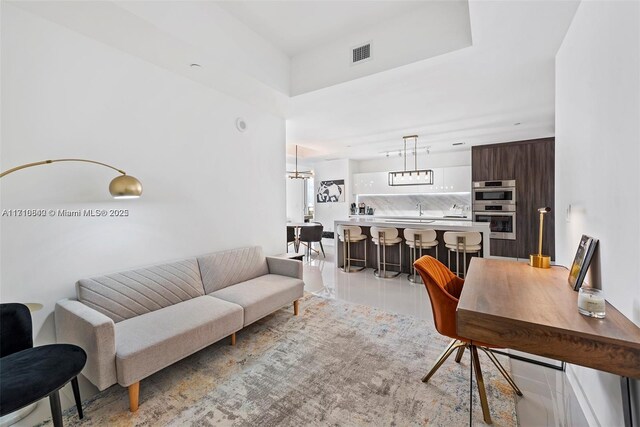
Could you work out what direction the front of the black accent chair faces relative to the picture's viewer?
facing the viewer and to the right of the viewer

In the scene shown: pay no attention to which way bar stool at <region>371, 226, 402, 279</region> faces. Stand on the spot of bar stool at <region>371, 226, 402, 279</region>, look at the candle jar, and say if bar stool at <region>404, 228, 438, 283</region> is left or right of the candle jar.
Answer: left

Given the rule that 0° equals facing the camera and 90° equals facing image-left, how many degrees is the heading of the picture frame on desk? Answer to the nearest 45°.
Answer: approximately 45°

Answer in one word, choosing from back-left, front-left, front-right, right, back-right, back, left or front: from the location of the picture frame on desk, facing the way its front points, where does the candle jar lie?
front-left

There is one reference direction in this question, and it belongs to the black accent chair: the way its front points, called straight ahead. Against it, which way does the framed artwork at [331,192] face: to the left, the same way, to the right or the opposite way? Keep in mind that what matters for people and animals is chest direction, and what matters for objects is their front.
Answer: to the right

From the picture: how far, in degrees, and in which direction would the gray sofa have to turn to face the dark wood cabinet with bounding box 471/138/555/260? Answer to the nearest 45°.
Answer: approximately 45° to its left

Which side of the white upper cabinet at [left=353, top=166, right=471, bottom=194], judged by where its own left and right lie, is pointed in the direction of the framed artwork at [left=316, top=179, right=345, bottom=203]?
right

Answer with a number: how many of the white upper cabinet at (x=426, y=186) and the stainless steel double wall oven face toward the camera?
2

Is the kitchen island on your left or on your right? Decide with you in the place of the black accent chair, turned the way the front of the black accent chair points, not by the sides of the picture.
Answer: on your left

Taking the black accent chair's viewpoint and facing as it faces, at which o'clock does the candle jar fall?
The candle jar is roughly at 12 o'clock from the black accent chair.

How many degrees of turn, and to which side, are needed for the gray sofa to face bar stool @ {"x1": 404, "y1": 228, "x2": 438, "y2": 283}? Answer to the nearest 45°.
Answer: approximately 45° to its left

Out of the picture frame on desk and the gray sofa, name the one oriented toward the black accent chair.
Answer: the picture frame on desk

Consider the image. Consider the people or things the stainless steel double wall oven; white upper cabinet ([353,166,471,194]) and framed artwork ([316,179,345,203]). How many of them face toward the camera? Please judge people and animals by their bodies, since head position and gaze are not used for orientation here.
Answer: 3

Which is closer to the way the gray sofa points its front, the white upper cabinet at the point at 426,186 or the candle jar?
the candle jar
